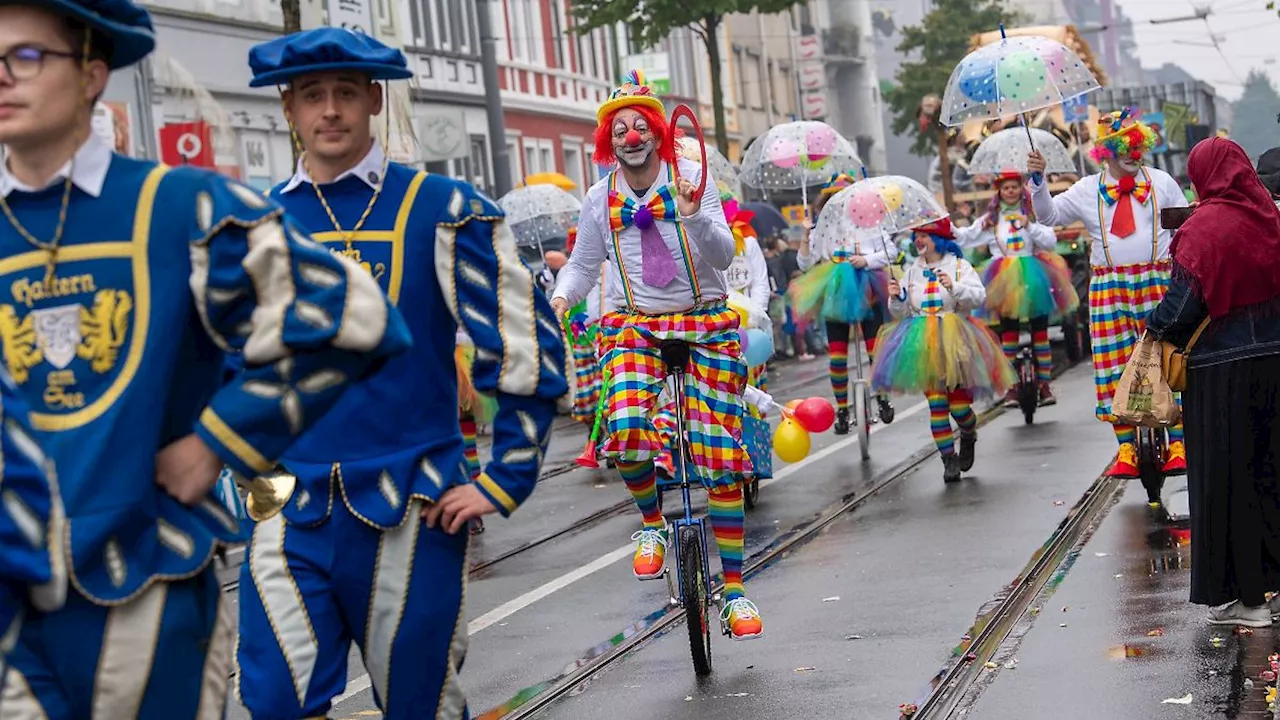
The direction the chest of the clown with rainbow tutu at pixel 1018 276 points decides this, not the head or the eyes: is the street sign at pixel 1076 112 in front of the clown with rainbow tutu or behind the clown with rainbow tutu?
behind

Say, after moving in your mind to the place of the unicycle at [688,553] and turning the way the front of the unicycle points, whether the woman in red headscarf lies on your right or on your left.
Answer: on your left

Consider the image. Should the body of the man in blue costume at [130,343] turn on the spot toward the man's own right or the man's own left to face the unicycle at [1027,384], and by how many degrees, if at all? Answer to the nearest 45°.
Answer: approximately 180°

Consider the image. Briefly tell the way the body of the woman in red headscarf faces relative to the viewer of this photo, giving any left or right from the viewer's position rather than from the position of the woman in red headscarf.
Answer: facing away from the viewer and to the left of the viewer

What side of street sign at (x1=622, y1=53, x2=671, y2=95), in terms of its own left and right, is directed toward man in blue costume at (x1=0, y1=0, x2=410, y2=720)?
front

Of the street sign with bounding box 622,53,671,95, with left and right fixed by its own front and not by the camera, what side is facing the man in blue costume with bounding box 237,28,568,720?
front

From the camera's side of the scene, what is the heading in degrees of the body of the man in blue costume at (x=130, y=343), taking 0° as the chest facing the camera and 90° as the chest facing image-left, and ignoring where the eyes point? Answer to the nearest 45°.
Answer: approximately 45°

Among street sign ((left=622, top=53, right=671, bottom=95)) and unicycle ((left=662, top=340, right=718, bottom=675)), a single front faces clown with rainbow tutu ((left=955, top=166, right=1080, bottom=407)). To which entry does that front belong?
the street sign

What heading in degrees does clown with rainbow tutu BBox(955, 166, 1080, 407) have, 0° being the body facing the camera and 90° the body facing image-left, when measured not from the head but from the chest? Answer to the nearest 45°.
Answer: approximately 0°
